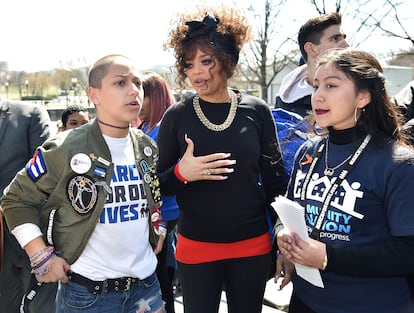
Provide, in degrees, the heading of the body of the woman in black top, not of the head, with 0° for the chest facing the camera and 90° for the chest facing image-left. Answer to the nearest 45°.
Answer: approximately 0°

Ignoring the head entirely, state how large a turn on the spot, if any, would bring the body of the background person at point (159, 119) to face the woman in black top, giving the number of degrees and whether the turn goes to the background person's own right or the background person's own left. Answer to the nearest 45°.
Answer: approximately 90° to the background person's own left

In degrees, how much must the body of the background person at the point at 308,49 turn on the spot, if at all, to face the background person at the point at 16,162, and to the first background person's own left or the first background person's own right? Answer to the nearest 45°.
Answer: approximately 135° to the first background person's own right

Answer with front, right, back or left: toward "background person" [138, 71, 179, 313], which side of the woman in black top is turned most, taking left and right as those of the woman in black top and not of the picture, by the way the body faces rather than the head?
back

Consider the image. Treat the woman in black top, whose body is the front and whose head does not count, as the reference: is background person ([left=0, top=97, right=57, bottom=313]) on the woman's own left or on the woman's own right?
on the woman's own right

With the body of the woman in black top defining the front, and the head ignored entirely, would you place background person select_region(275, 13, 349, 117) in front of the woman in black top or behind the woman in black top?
behind
